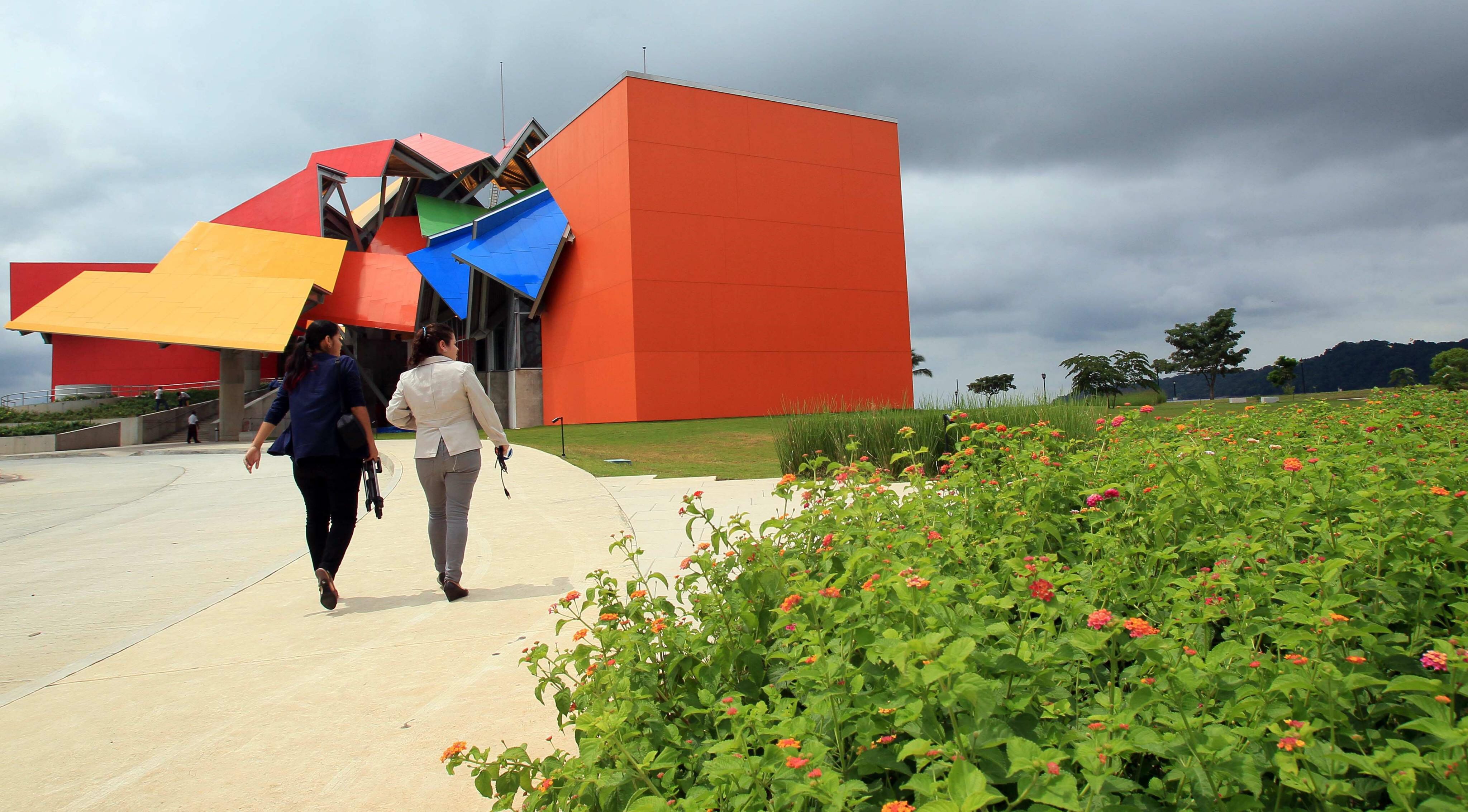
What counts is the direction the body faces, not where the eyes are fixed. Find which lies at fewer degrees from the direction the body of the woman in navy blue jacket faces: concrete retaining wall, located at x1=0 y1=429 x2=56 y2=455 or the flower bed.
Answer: the concrete retaining wall

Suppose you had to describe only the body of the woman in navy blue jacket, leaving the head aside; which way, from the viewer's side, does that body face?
away from the camera

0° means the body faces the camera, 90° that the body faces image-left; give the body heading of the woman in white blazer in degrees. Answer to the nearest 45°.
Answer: approximately 180°

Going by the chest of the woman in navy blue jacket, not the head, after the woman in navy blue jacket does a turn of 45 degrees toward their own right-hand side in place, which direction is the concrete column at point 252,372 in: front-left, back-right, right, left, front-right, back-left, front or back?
front-left

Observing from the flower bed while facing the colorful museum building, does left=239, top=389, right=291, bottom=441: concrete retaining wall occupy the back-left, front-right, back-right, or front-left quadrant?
front-left

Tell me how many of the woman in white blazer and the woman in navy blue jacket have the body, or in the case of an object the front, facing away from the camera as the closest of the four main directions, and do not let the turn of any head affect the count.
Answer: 2

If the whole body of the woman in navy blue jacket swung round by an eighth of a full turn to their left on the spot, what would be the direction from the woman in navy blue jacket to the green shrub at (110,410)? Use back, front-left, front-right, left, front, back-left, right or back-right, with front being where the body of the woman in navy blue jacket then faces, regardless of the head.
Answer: front-right

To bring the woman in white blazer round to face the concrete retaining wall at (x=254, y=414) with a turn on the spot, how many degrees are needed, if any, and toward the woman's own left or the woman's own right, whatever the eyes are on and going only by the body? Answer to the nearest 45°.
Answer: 0° — they already face it

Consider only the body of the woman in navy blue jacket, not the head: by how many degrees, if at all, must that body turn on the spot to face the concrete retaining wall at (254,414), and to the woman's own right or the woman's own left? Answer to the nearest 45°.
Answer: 0° — they already face it

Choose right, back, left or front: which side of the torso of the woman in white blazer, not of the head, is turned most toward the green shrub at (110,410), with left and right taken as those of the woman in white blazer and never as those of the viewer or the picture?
front

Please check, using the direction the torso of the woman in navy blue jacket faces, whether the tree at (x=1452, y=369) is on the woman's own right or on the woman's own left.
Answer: on the woman's own right

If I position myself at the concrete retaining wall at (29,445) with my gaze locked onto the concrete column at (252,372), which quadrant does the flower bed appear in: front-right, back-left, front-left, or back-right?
back-right

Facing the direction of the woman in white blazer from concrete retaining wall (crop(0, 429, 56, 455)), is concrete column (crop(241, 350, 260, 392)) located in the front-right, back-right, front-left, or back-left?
back-left

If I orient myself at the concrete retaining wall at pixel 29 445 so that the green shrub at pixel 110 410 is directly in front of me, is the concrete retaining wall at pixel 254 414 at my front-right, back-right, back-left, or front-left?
front-right

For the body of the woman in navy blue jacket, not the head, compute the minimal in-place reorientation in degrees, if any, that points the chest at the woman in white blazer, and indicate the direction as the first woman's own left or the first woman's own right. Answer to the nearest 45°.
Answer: approximately 135° to the first woman's own right
